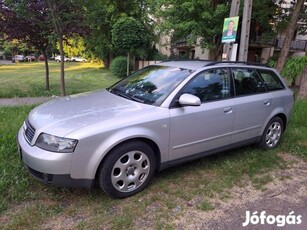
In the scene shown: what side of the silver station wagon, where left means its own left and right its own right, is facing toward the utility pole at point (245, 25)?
back

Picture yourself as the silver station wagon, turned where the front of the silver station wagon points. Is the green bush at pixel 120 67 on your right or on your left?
on your right

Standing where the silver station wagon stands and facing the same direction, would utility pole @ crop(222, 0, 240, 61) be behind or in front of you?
behind

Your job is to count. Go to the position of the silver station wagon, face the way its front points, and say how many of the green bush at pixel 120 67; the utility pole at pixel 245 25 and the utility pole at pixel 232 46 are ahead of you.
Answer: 0

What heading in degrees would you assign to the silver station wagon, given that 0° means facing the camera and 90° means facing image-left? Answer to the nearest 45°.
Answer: approximately 45°

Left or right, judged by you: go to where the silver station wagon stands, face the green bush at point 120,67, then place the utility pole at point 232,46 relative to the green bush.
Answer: right
